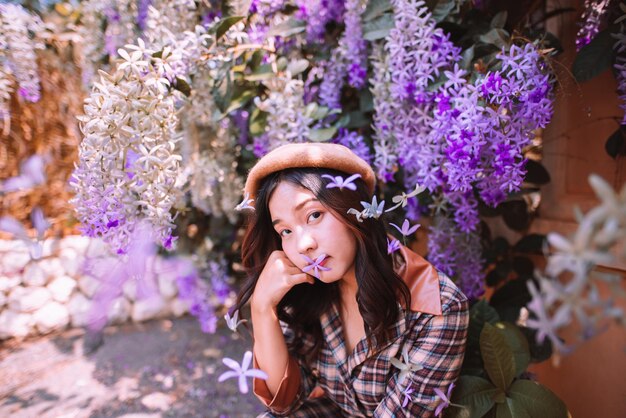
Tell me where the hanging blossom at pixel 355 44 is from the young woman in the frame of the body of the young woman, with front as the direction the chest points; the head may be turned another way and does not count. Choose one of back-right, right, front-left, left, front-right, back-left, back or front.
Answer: back-right

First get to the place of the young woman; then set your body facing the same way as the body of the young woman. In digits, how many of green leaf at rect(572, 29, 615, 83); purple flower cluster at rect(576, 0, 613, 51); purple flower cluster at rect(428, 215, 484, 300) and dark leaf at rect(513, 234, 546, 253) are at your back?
4

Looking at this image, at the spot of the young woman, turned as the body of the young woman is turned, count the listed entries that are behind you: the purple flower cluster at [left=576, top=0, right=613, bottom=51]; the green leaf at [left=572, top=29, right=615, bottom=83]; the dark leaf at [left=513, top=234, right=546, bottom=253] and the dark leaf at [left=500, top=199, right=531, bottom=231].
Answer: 4

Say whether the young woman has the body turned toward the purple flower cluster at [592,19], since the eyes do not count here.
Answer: no

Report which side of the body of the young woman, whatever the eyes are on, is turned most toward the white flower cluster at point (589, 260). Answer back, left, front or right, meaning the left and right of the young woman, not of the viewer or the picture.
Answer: left

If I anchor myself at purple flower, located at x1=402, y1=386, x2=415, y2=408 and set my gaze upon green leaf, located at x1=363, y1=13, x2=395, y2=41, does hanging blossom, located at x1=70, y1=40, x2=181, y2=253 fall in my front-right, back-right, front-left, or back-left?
front-left

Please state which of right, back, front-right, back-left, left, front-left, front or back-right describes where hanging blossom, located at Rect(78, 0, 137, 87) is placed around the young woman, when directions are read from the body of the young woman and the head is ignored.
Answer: right

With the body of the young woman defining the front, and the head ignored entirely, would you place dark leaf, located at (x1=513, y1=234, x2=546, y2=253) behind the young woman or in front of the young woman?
behind

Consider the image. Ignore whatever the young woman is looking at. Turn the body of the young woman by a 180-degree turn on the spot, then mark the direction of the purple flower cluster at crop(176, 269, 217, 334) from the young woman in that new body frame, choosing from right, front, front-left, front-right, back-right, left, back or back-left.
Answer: left

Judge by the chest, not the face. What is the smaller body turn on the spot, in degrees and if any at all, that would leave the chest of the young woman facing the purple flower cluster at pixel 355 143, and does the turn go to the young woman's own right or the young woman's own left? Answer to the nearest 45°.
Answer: approximately 135° to the young woman's own right

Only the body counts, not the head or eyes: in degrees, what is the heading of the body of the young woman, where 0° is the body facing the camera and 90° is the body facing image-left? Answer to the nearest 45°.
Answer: approximately 45°

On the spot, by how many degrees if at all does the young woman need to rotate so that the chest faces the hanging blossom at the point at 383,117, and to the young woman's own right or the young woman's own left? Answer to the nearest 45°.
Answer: approximately 135° to the young woman's own right
